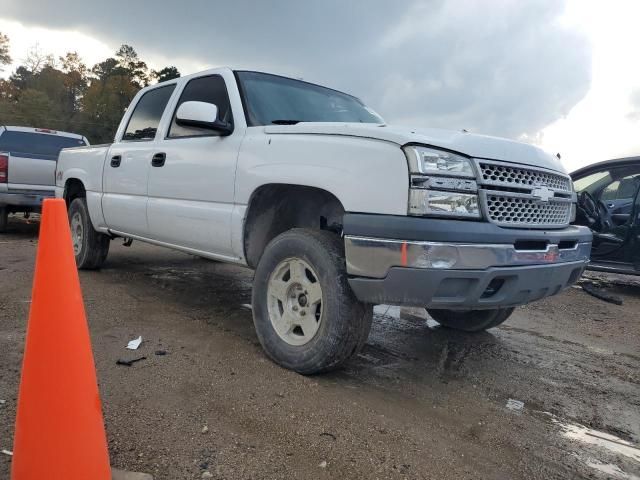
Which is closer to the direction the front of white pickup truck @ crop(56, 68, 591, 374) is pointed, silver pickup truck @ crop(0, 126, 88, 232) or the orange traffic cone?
the orange traffic cone

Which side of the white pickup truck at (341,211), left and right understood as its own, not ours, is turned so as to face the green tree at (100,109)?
back

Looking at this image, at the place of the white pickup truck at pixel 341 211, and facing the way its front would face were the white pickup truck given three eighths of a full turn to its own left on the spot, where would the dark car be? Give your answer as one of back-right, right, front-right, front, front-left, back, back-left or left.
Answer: front-right

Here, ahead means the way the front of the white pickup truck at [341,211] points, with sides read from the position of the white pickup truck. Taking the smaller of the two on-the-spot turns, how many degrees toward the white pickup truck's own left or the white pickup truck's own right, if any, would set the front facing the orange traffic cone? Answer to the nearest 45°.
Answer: approximately 90° to the white pickup truck's own right

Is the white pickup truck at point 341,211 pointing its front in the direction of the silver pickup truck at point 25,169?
no

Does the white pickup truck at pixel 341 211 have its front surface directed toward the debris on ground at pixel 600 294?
no

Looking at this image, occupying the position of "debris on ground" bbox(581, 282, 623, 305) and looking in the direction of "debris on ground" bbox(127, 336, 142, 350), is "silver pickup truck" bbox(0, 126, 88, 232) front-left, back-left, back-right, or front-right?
front-right

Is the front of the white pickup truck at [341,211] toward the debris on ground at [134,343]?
no

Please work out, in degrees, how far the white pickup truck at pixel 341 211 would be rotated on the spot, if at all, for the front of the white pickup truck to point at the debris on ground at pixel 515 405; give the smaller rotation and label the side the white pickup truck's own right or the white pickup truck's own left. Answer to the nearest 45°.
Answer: approximately 45° to the white pickup truck's own left

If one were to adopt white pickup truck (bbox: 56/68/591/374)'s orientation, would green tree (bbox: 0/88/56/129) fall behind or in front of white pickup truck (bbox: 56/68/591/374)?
behind

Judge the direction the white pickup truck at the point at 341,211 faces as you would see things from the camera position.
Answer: facing the viewer and to the right of the viewer

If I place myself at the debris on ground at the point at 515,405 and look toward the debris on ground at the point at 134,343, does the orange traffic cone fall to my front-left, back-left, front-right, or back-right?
front-left
